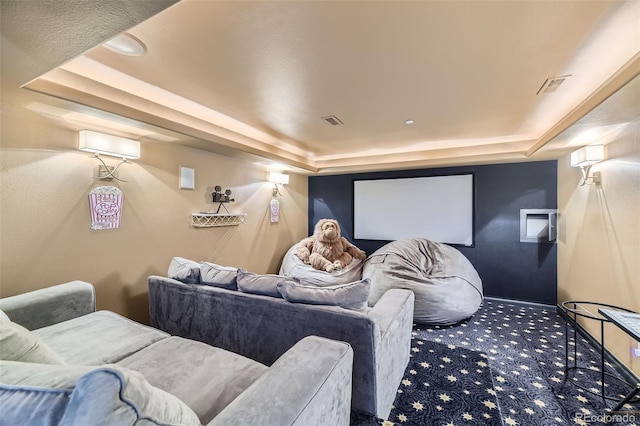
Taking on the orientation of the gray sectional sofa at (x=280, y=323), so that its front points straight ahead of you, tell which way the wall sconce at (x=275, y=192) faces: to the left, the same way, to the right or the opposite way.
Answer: to the right

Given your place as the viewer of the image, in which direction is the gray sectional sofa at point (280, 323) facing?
facing away from the viewer and to the right of the viewer

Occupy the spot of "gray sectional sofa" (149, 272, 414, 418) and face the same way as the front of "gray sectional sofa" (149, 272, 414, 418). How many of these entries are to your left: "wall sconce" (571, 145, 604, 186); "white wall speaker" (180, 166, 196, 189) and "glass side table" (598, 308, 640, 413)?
1

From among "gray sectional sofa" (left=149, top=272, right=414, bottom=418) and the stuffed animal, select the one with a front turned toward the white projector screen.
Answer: the gray sectional sofa

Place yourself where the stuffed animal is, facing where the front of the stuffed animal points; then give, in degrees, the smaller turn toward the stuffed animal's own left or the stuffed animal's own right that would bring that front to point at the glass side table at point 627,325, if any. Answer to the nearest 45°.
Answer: approximately 45° to the stuffed animal's own left

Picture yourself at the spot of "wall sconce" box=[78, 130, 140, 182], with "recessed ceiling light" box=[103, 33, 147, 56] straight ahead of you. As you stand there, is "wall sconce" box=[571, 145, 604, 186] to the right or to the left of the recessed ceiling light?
left

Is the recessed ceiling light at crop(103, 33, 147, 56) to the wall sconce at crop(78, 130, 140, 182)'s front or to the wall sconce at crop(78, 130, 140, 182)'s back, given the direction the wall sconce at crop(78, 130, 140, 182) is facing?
to the front

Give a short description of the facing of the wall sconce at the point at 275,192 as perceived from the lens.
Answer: facing the viewer and to the right of the viewer

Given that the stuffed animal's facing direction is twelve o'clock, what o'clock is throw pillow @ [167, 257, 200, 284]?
The throw pillow is roughly at 1 o'clock from the stuffed animal.

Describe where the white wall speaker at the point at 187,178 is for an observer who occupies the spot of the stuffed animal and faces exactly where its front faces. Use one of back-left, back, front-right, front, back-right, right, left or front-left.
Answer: front-right

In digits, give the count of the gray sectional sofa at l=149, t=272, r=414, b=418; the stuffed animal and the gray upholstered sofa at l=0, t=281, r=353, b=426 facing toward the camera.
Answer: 1

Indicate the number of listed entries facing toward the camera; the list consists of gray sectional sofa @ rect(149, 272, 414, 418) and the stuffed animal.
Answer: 1

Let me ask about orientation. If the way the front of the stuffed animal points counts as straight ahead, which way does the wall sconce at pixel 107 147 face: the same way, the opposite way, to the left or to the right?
to the left

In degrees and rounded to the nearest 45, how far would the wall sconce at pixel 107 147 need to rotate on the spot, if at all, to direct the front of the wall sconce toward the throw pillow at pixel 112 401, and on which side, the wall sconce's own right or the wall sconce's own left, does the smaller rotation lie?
approximately 45° to the wall sconce's own right

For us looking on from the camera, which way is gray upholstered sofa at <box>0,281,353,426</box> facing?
facing away from the viewer and to the right of the viewer

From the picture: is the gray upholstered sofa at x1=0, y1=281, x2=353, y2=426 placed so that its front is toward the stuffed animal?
yes

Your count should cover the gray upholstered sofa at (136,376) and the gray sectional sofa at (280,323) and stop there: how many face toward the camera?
0

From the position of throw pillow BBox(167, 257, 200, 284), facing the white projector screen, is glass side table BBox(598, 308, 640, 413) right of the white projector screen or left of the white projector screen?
right

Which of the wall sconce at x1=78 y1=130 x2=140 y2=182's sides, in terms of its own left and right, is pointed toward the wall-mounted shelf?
left
